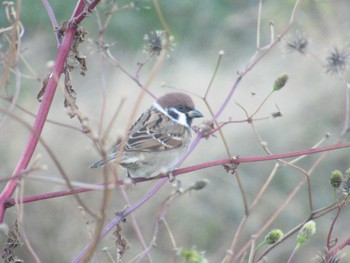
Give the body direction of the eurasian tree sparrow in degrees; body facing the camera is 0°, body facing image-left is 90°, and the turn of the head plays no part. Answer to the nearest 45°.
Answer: approximately 270°

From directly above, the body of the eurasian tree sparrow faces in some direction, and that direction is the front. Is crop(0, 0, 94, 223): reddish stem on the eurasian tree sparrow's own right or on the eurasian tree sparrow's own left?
on the eurasian tree sparrow's own right
